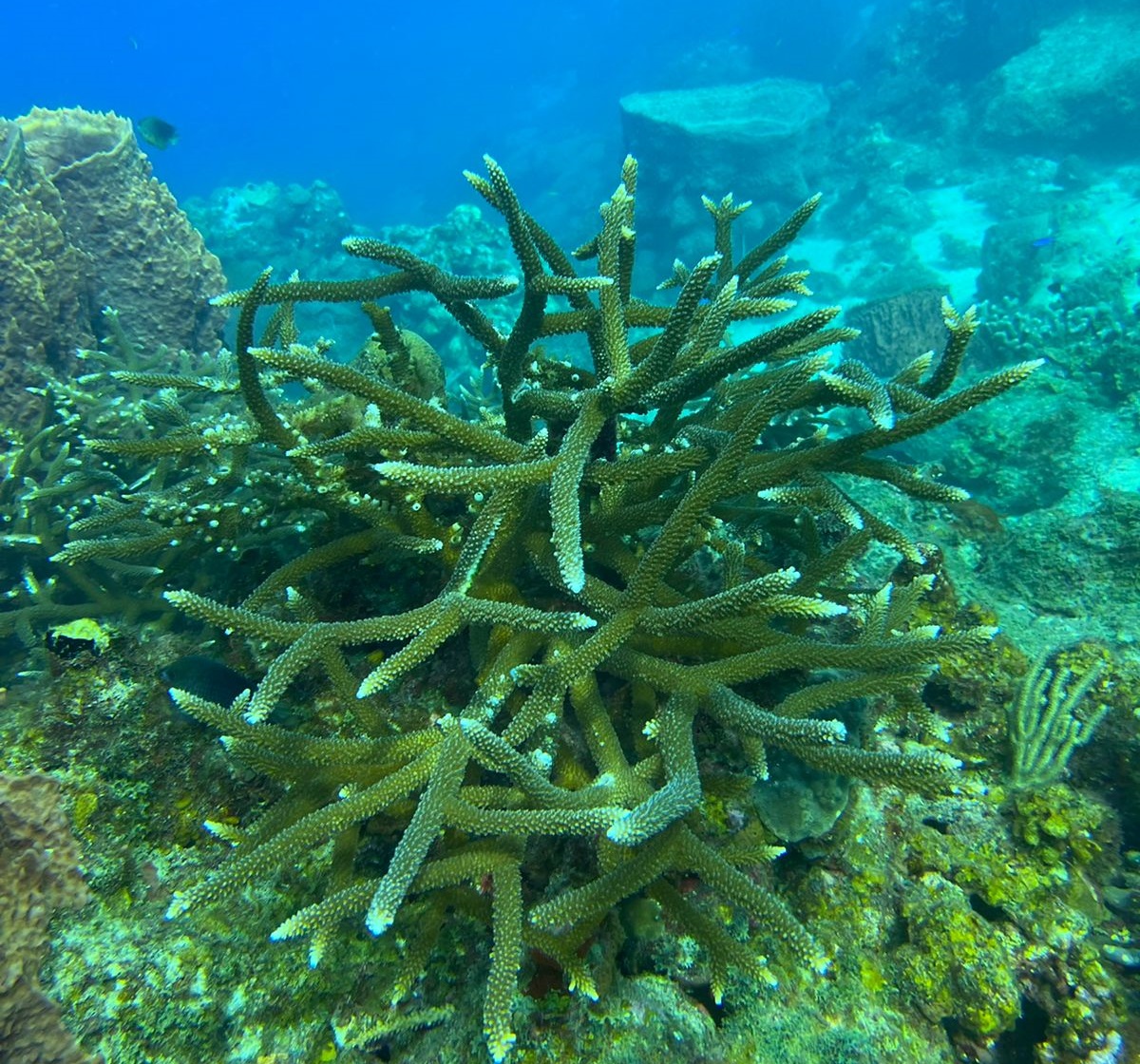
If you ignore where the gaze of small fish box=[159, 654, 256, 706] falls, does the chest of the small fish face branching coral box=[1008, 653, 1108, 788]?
no

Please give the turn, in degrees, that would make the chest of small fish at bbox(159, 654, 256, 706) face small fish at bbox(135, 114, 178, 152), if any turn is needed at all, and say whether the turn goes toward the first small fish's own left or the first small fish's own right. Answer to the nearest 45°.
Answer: approximately 90° to the first small fish's own right

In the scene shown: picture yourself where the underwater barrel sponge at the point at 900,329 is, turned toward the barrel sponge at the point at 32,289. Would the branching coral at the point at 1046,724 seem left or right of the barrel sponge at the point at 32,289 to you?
left

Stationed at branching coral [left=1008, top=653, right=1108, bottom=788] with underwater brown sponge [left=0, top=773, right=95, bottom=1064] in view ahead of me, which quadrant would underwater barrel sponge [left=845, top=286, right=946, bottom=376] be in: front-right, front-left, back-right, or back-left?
back-right

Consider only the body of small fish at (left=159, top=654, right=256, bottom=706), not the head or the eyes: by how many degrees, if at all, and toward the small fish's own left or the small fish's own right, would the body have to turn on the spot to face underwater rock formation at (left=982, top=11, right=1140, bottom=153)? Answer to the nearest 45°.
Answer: approximately 180°

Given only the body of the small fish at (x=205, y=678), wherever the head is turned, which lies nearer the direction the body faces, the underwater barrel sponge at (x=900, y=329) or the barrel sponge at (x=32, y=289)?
the barrel sponge at (x=32, y=289)

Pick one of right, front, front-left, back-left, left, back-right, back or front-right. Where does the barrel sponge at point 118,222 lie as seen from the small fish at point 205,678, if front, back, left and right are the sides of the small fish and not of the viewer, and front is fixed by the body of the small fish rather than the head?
right

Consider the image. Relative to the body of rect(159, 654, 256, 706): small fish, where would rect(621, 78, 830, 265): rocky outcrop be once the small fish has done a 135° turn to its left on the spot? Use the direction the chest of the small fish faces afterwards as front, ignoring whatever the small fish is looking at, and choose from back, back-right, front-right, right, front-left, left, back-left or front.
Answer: left

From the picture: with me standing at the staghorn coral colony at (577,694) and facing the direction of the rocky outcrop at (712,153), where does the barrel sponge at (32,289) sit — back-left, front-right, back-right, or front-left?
front-left

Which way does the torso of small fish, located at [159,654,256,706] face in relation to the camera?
to the viewer's left

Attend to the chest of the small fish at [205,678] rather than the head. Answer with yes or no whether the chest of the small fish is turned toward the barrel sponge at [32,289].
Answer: no

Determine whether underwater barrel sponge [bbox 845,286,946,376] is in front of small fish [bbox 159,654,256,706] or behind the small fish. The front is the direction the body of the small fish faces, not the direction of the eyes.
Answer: behind

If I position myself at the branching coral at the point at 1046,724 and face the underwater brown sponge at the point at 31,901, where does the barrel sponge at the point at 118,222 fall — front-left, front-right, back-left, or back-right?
front-right
